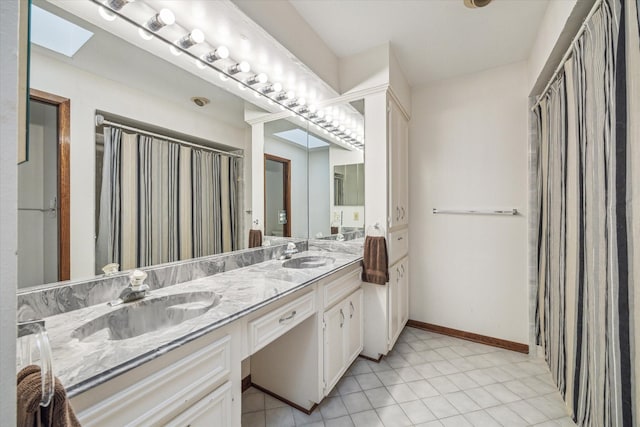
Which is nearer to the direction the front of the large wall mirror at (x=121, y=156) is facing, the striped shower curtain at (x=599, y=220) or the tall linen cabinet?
the striped shower curtain

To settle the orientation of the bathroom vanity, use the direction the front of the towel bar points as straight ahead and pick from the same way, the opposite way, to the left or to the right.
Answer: to the left

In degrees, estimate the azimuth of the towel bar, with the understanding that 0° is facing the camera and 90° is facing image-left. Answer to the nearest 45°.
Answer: approximately 0°

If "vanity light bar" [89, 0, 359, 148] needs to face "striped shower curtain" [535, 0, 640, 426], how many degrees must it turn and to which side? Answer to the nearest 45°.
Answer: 0° — it already faces it

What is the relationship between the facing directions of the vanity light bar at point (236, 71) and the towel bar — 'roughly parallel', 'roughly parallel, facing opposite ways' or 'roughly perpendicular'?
roughly perpendicular

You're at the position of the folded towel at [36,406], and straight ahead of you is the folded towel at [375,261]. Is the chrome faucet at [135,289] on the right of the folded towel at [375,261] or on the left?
left

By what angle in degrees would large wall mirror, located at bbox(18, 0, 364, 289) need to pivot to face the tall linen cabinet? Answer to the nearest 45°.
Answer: approximately 45° to its left

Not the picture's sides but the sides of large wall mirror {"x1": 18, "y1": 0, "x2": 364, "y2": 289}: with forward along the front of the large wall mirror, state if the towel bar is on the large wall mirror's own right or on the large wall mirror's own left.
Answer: on the large wall mirror's own left

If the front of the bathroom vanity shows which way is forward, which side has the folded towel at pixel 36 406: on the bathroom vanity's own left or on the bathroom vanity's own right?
on the bathroom vanity's own right

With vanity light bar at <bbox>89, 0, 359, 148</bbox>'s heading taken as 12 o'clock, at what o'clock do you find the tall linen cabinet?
The tall linen cabinet is roughly at 10 o'clock from the vanity light bar.
